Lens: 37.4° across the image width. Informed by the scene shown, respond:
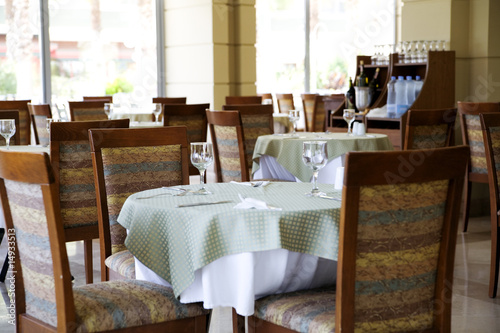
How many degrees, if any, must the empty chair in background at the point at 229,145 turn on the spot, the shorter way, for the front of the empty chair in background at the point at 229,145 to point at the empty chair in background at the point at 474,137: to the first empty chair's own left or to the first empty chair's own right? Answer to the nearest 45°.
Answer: approximately 45° to the first empty chair's own right

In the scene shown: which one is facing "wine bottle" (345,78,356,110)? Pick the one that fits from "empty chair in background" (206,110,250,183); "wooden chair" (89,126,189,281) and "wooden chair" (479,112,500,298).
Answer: the empty chair in background

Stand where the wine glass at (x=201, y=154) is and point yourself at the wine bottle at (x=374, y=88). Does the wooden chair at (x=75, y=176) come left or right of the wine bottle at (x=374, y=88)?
left

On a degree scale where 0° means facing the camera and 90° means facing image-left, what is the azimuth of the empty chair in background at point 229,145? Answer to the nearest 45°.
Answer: approximately 225°

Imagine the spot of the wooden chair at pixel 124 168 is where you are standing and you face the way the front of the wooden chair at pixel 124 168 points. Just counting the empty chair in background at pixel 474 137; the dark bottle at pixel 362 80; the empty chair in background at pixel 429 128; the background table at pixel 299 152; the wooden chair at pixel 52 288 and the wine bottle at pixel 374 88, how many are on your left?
5

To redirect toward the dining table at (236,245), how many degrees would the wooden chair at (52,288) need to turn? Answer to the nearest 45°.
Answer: approximately 45° to its right

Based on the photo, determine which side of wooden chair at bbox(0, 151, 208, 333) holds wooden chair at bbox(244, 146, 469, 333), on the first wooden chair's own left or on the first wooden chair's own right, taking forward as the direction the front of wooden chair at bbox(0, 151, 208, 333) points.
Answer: on the first wooden chair's own right

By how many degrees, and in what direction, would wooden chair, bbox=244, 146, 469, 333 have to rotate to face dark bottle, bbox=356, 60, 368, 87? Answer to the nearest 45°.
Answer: approximately 45° to its right

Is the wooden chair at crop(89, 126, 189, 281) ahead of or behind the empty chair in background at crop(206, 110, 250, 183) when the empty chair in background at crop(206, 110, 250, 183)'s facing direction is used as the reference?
behind

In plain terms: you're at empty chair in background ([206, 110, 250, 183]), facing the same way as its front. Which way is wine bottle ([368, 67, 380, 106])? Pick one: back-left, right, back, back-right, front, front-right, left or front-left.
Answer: front

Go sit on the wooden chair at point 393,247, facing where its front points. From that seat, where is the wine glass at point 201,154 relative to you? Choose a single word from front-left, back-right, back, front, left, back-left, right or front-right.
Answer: front

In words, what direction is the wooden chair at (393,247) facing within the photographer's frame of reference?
facing away from the viewer and to the left of the viewer

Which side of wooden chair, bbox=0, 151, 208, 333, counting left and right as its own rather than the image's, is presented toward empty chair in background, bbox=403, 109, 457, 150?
front
